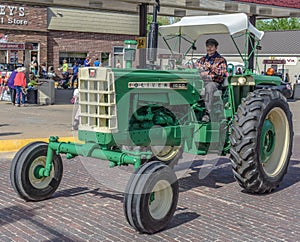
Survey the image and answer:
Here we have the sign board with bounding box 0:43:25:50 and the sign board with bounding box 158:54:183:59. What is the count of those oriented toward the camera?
2

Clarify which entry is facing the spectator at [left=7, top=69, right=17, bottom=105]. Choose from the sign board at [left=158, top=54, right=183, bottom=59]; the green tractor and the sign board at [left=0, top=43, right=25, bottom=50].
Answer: the sign board at [left=0, top=43, right=25, bottom=50]

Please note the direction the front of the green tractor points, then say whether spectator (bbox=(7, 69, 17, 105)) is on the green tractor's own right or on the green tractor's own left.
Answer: on the green tractor's own right

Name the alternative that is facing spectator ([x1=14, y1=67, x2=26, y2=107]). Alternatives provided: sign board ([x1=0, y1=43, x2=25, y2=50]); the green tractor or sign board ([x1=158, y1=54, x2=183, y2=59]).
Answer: sign board ([x1=0, y1=43, x2=25, y2=50])

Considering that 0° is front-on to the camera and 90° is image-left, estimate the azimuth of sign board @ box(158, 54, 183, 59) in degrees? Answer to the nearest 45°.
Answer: approximately 0°

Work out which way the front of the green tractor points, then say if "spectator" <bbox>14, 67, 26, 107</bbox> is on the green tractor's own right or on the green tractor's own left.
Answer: on the green tractor's own right

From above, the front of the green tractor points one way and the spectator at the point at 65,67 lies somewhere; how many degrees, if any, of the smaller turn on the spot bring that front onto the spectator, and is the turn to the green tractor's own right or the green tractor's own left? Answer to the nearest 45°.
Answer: approximately 135° to the green tractor's own right
